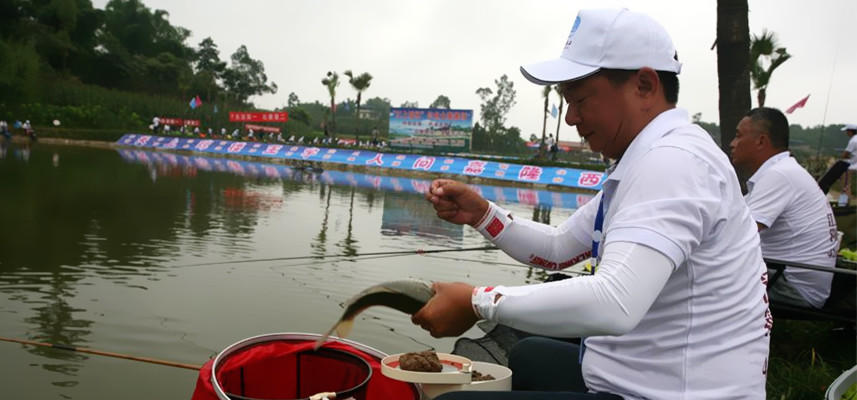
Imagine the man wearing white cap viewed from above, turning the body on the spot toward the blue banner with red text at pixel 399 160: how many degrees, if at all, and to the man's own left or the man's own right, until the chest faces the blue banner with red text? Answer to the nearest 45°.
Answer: approximately 90° to the man's own right

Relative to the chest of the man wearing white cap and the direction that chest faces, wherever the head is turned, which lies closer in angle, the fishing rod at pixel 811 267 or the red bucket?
the red bucket

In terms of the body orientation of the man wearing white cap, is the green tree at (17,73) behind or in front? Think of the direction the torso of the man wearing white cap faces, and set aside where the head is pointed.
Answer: in front

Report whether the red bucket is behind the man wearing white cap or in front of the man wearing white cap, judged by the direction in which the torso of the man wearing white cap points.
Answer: in front

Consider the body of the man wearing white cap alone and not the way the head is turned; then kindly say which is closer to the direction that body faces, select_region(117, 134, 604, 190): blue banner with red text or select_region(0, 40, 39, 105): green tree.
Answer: the green tree

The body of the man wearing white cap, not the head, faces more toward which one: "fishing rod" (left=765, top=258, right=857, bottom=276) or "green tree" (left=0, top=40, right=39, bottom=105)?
the green tree

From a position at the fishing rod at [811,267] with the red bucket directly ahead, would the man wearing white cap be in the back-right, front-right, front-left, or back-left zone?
front-left

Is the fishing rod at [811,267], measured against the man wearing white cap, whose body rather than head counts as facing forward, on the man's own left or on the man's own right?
on the man's own right

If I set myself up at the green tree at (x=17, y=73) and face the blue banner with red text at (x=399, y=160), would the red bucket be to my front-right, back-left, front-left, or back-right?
front-right

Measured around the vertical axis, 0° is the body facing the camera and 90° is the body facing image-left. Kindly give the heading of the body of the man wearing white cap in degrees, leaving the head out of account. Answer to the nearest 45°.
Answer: approximately 90°

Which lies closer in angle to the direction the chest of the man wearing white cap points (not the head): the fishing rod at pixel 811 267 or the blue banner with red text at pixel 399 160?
the blue banner with red text

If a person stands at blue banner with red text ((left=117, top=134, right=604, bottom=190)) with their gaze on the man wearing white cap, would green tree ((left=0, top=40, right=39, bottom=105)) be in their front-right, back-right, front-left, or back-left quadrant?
back-right

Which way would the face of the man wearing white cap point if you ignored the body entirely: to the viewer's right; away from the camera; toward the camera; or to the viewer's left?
to the viewer's left
